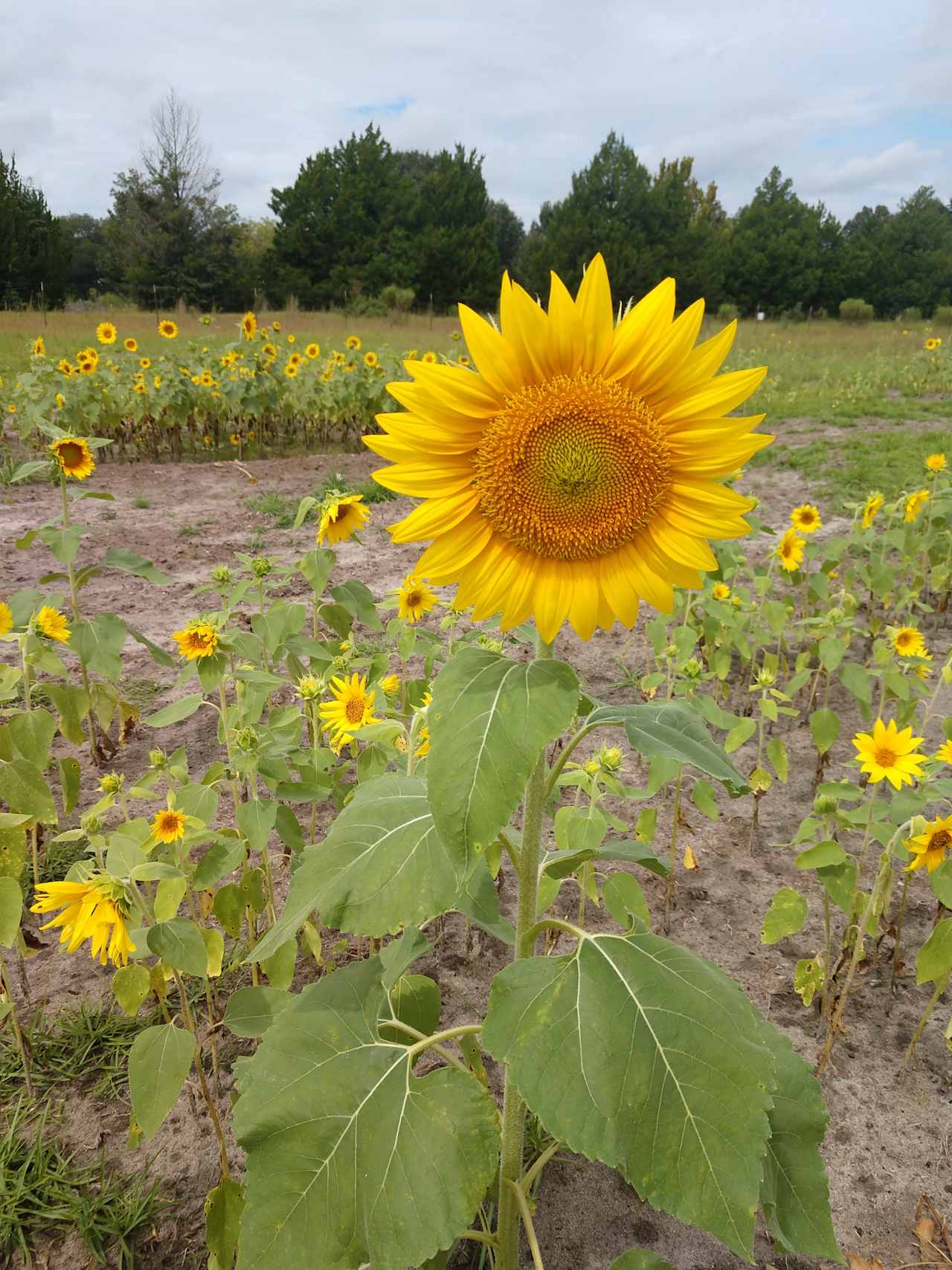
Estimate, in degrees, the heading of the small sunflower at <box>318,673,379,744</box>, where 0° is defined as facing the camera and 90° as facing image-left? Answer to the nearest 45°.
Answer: approximately 315°

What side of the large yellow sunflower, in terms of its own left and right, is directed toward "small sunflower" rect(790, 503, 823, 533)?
back

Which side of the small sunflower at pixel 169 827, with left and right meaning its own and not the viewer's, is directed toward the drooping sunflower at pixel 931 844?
left

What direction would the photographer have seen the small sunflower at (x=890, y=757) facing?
facing the viewer

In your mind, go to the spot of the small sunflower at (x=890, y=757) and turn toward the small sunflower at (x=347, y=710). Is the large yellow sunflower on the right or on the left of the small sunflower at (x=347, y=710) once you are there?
left

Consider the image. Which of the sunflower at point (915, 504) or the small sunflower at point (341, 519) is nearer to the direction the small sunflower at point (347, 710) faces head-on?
the sunflower

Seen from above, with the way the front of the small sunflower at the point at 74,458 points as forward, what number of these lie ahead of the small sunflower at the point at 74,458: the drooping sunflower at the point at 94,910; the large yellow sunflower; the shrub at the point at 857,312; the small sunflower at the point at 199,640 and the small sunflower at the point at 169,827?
4

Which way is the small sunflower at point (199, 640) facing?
toward the camera
